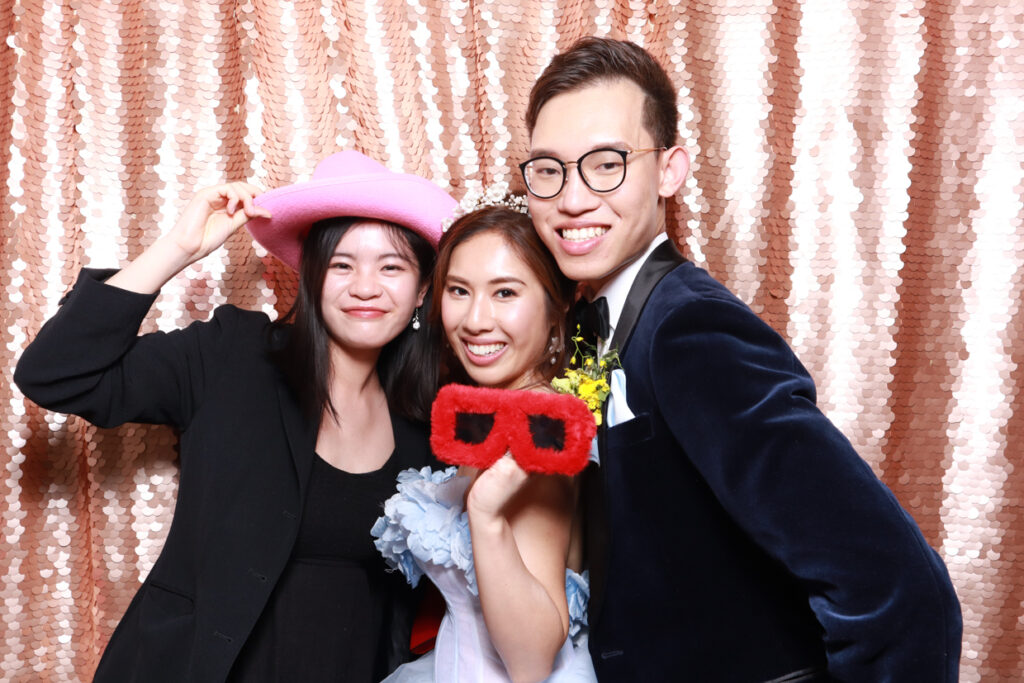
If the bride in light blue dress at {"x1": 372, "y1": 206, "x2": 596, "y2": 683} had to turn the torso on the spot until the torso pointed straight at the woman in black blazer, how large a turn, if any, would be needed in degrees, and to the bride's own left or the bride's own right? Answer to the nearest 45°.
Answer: approximately 90° to the bride's own right

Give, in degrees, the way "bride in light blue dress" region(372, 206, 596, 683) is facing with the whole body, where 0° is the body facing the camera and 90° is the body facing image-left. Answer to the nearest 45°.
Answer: approximately 45°
